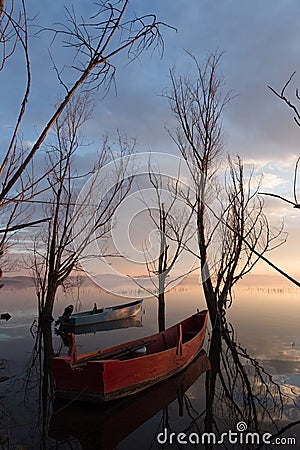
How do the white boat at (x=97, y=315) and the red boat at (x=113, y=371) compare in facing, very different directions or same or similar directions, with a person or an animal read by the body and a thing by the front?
same or similar directions

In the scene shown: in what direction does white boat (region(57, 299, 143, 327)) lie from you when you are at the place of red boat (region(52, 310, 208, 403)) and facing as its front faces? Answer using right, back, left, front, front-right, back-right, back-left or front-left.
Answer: front-left

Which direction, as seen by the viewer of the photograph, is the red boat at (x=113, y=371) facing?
facing away from the viewer and to the right of the viewer

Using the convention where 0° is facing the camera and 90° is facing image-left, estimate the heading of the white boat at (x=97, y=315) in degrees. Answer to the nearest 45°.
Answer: approximately 225°

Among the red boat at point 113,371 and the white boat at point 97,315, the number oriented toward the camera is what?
0
